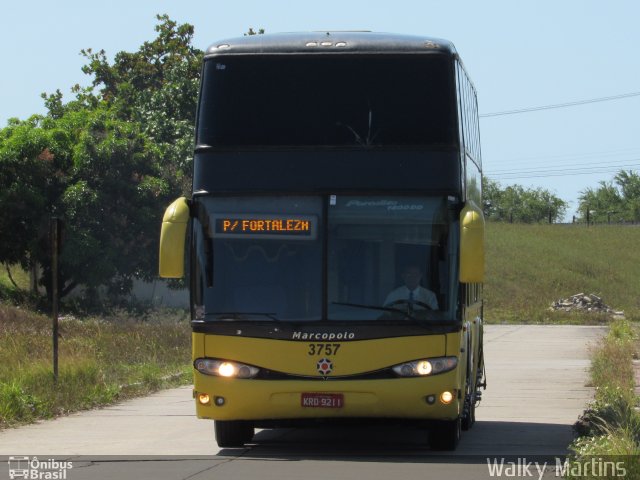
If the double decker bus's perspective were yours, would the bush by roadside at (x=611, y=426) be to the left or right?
on its left

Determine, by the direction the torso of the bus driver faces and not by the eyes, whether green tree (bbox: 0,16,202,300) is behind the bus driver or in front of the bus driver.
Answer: behind

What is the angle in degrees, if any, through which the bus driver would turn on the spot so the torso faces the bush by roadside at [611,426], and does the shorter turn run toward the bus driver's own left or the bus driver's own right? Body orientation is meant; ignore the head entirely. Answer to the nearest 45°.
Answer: approximately 135° to the bus driver's own left

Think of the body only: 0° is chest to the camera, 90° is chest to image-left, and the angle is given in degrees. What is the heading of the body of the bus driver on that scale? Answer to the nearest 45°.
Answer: approximately 0°
